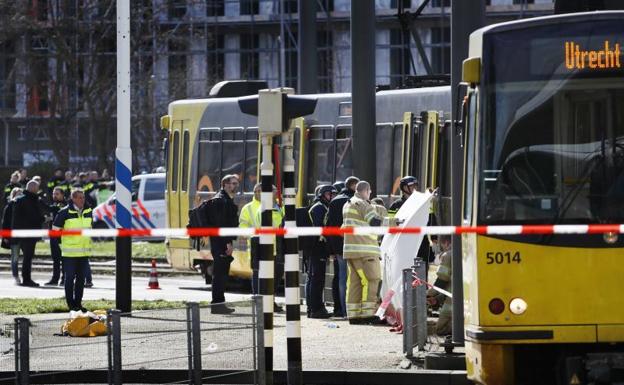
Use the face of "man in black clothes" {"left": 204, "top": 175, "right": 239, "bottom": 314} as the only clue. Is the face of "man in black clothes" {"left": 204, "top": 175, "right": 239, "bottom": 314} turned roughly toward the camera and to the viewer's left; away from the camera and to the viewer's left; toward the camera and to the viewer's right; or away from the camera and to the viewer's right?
toward the camera and to the viewer's right

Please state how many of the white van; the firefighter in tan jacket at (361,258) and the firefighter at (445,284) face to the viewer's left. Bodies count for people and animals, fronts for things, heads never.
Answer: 2

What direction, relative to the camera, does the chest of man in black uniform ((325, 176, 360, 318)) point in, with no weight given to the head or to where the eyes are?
to the viewer's right

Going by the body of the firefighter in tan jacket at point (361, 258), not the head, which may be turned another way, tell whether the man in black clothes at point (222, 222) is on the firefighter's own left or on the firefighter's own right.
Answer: on the firefighter's own left

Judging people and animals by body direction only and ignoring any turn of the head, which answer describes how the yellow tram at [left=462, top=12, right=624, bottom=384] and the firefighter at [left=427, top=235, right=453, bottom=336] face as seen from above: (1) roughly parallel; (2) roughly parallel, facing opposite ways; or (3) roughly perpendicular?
roughly perpendicular

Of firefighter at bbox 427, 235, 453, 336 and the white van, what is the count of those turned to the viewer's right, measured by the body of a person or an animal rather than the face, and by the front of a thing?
0

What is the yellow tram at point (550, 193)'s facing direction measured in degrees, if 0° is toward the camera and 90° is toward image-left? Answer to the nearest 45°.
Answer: approximately 0°

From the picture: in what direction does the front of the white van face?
to the viewer's left

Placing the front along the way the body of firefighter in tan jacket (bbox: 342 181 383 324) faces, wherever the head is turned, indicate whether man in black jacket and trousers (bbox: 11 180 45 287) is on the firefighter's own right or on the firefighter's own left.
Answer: on the firefighter's own left

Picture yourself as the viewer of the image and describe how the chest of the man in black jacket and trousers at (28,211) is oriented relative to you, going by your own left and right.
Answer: facing to the right of the viewer

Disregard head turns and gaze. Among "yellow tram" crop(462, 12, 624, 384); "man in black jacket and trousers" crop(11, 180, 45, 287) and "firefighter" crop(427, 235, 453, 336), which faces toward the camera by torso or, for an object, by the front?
the yellow tram

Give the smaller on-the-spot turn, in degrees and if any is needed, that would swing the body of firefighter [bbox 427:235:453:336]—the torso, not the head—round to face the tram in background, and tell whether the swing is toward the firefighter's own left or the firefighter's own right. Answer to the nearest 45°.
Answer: approximately 90° to the firefighter's own right

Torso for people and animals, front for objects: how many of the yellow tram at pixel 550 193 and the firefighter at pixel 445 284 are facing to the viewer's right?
0

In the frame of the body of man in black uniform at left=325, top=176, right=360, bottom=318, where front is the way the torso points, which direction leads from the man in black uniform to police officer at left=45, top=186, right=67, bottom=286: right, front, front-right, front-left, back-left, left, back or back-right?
back-left

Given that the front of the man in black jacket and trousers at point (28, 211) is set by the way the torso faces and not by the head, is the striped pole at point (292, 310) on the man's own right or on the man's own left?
on the man's own right
